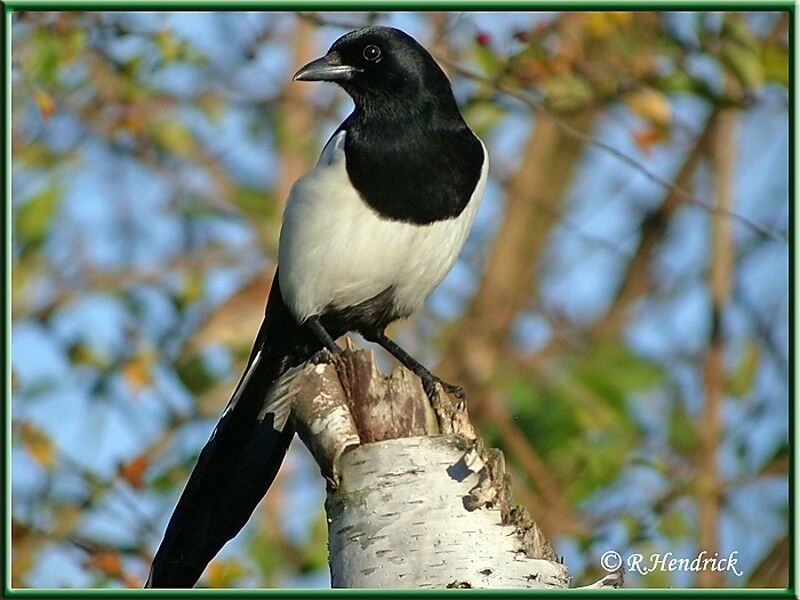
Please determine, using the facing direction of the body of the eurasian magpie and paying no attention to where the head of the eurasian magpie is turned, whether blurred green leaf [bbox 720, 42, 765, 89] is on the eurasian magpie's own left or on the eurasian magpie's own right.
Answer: on the eurasian magpie's own left

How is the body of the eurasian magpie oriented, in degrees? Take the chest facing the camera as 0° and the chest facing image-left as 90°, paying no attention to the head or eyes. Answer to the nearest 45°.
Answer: approximately 315°

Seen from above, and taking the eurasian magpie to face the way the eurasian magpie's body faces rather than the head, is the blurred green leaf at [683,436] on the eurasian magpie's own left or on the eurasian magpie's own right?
on the eurasian magpie's own left

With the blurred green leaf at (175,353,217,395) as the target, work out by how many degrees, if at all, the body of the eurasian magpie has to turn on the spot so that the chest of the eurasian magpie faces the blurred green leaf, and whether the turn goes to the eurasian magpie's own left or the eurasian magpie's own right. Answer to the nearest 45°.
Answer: approximately 135° to the eurasian magpie's own left

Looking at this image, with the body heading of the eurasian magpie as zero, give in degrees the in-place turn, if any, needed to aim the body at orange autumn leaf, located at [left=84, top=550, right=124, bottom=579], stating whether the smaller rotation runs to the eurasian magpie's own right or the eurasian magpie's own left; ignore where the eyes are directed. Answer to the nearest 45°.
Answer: approximately 180°
